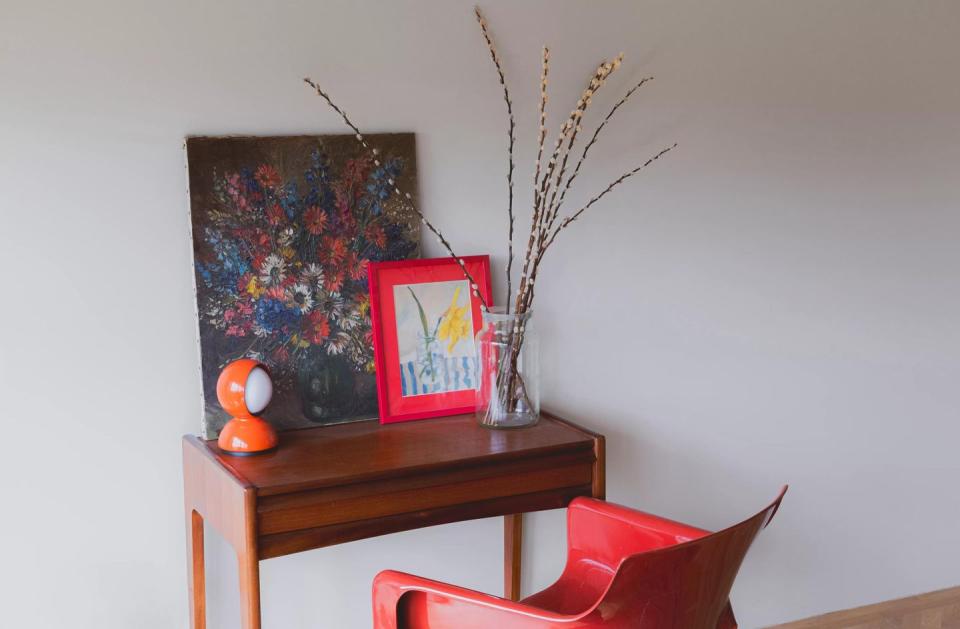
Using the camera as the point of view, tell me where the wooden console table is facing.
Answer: facing the viewer and to the right of the viewer

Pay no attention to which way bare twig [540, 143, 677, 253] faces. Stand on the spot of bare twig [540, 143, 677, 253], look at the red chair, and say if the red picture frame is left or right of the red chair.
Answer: right

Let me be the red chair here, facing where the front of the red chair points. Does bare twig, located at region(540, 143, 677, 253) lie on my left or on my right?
on my right

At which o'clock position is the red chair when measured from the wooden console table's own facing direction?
The red chair is roughly at 12 o'clock from the wooden console table.

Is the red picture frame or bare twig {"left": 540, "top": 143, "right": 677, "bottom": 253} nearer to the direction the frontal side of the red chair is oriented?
the red picture frame

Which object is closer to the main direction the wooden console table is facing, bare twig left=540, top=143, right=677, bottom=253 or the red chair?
the red chair

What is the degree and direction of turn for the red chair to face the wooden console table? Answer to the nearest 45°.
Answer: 0° — it already faces it

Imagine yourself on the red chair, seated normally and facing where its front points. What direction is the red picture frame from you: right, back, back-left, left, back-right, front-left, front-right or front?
front

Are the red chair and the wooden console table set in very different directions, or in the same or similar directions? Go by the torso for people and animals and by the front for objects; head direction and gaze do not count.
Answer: very different directions

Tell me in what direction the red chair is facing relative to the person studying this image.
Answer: facing away from the viewer and to the left of the viewer
